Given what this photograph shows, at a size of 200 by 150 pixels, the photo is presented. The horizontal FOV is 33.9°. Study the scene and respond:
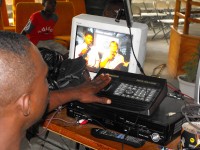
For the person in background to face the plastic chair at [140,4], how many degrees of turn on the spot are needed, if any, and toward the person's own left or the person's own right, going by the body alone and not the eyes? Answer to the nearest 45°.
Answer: approximately 90° to the person's own left

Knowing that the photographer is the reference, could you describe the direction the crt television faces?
facing the viewer and to the left of the viewer

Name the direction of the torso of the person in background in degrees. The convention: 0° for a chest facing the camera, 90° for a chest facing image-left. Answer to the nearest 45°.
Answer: approximately 315°

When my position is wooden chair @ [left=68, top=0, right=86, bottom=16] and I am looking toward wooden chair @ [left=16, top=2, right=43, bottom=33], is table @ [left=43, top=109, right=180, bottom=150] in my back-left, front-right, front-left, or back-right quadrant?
front-left

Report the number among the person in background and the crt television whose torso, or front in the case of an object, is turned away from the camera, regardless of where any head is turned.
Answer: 0

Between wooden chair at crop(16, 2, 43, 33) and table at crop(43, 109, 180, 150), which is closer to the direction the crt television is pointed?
the table

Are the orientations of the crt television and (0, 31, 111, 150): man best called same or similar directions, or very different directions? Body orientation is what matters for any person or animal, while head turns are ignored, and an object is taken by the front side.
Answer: very different directions

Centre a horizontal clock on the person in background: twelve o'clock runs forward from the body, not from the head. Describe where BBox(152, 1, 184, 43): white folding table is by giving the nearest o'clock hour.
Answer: The white folding table is roughly at 9 o'clock from the person in background.

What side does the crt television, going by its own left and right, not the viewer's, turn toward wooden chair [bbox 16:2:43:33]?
right

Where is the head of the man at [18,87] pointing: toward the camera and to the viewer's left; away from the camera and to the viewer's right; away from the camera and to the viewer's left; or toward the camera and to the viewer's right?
away from the camera and to the viewer's right

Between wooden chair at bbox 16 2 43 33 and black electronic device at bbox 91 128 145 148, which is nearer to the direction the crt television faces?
the black electronic device

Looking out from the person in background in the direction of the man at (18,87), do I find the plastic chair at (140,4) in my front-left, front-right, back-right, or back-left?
back-left

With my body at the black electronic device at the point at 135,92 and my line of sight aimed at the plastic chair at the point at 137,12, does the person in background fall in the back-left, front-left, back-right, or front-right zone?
front-left

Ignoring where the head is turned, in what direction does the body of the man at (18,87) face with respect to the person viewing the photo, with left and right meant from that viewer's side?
facing away from the viewer and to the right of the viewer

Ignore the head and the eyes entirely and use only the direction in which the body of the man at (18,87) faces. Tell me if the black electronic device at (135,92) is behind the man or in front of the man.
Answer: in front

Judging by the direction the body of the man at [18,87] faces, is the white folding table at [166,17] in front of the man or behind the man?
in front

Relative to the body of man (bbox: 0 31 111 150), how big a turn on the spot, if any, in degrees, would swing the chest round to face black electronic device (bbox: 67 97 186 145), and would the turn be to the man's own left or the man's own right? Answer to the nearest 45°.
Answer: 0° — they already face it

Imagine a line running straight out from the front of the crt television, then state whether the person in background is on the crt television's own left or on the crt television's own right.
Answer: on the crt television's own right
